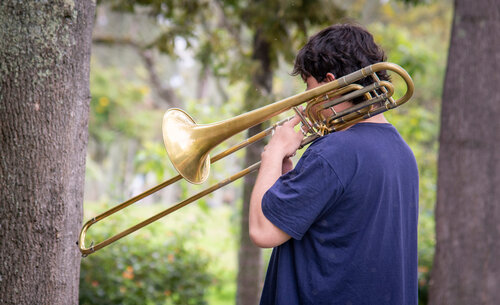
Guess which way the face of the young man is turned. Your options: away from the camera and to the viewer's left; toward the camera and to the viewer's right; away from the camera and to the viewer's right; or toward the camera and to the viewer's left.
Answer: away from the camera and to the viewer's left

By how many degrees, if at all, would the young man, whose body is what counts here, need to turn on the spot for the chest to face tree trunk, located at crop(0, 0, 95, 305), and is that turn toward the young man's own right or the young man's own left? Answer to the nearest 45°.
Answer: approximately 45° to the young man's own left

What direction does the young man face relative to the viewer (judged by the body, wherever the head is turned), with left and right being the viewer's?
facing away from the viewer and to the left of the viewer

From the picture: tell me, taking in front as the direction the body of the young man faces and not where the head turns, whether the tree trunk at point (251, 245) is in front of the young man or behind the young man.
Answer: in front

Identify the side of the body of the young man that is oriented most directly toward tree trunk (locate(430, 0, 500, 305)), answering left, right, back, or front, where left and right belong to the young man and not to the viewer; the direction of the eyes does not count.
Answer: right
